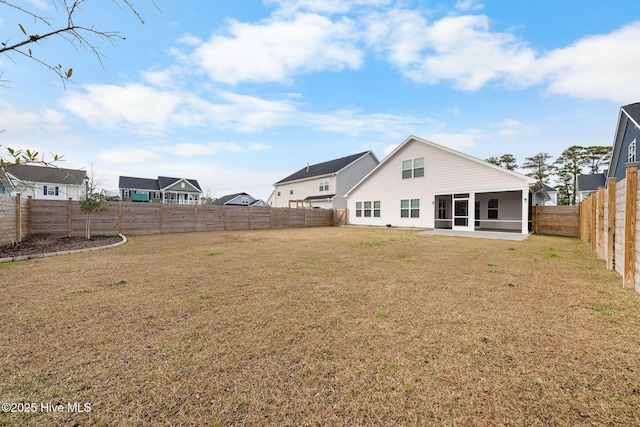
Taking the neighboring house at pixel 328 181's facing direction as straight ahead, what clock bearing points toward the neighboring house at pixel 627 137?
the neighboring house at pixel 627 137 is roughly at 3 o'clock from the neighboring house at pixel 328 181.

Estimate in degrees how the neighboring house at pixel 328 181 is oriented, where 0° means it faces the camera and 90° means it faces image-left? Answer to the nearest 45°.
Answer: approximately 225°

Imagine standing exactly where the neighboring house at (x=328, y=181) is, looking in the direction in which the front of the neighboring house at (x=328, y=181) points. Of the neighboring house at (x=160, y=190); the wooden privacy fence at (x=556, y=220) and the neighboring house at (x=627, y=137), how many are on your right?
2

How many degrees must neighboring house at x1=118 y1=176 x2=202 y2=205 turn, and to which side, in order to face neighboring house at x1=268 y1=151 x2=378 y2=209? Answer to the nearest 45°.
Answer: approximately 45° to its left
